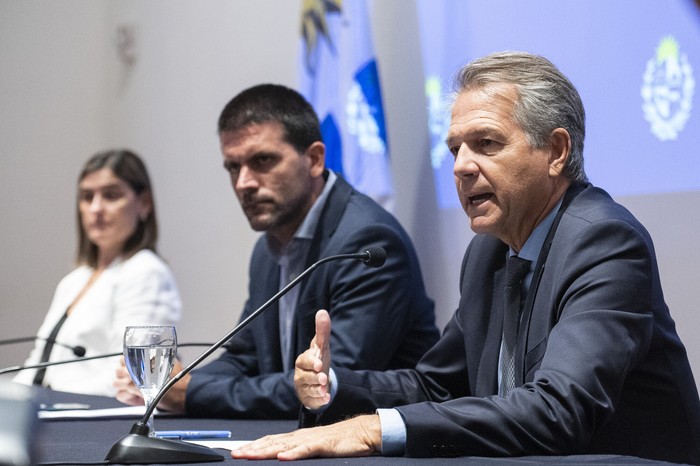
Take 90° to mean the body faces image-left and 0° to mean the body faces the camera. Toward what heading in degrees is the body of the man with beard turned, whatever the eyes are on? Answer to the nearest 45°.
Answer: approximately 45°

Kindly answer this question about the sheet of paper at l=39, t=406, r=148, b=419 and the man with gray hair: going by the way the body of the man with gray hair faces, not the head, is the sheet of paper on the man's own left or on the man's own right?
on the man's own right

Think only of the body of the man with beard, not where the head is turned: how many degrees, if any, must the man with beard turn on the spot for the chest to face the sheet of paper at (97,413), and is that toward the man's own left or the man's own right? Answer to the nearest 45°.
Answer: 0° — they already face it

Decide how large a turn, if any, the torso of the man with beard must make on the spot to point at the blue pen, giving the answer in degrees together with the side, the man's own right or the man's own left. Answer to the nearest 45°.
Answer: approximately 45° to the man's own left

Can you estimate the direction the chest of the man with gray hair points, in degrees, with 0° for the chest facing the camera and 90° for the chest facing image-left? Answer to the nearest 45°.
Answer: approximately 45°

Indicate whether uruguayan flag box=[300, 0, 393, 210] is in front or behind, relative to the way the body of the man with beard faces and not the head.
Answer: behind
